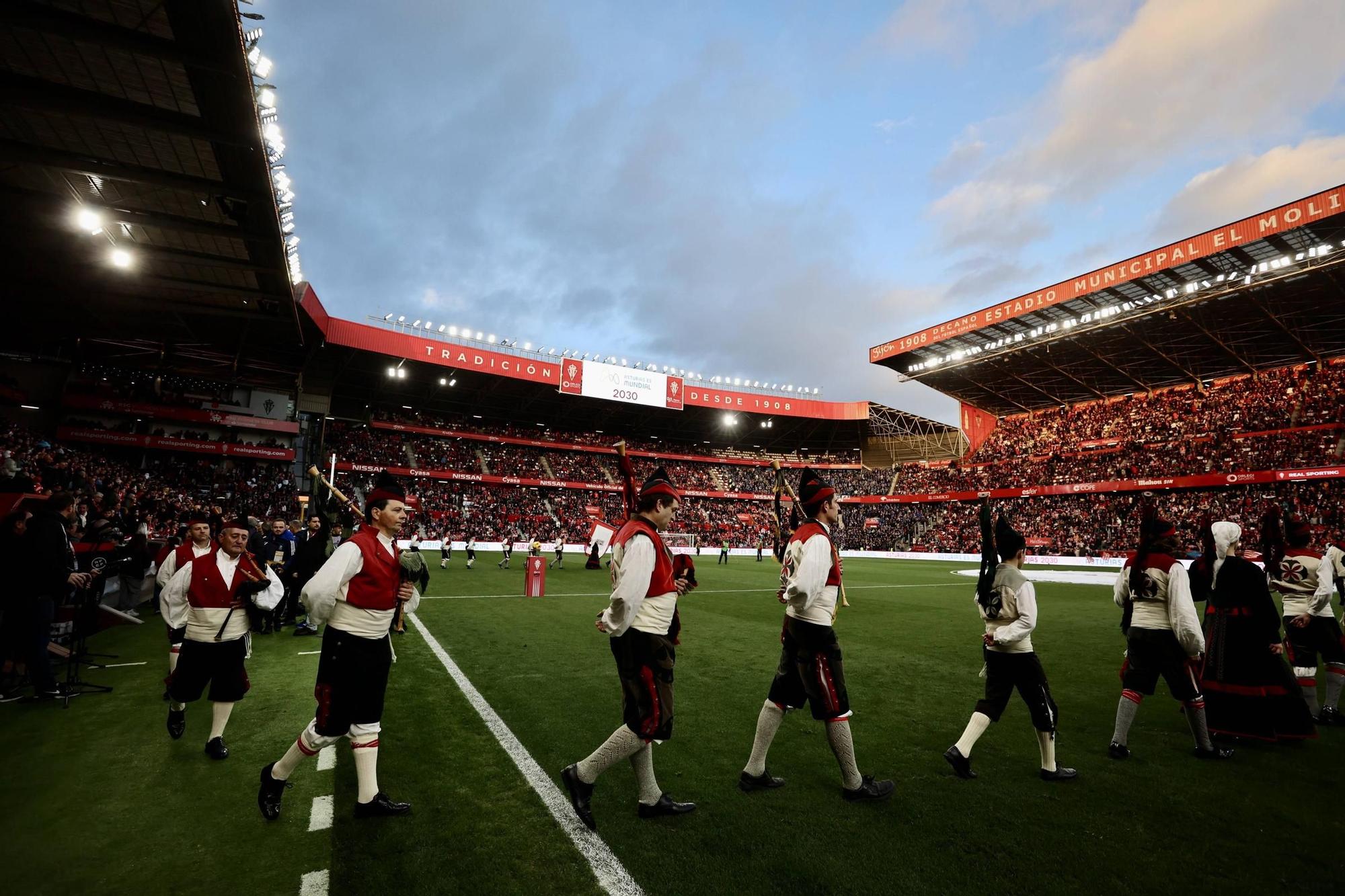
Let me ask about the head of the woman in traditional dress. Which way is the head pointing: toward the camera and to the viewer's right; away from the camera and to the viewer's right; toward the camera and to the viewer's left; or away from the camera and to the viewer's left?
away from the camera and to the viewer's right

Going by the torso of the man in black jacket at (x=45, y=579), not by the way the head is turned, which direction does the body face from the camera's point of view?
to the viewer's right

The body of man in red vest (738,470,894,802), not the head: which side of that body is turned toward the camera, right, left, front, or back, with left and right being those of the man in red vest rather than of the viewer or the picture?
right

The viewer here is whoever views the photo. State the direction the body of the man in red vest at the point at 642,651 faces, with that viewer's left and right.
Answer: facing to the right of the viewer

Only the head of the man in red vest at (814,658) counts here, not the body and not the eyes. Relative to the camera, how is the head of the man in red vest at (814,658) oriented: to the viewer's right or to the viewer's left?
to the viewer's right

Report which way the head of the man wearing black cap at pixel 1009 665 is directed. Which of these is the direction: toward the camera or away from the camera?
away from the camera

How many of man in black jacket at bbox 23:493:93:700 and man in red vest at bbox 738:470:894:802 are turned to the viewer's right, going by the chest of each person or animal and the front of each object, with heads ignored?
2

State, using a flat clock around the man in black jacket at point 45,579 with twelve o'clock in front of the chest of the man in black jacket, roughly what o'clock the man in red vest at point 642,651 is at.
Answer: The man in red vest is roughly at 2 o'clock from the man in black jacket.
